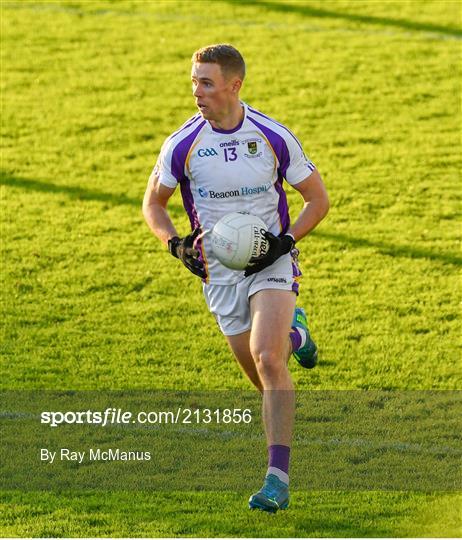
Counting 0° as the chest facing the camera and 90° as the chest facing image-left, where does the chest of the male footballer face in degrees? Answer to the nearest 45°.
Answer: approximately 0°
